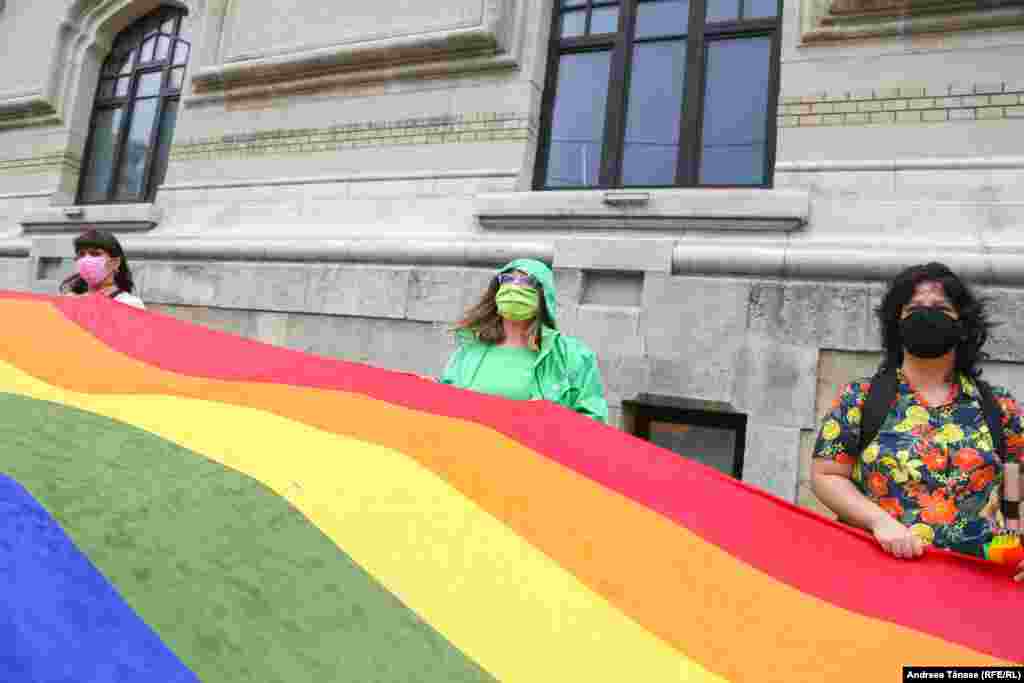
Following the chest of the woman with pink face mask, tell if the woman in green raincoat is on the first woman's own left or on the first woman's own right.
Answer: on the first woman's own left

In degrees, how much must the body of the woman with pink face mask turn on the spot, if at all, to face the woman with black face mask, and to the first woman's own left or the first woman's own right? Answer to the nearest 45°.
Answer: approximately 90° to the first woman's own left

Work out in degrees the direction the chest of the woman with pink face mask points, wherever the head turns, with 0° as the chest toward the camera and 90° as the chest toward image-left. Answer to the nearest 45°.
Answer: approximately 45°

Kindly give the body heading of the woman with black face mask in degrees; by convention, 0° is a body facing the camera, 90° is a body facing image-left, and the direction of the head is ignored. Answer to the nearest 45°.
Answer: approximately 0°

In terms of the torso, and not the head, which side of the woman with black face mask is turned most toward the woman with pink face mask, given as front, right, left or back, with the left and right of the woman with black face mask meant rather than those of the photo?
right
